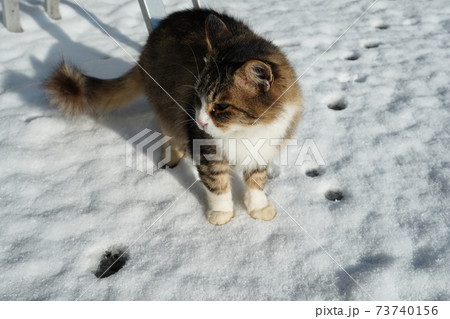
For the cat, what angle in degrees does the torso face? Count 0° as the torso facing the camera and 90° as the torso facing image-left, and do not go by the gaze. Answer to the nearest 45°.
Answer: approximately 315°
